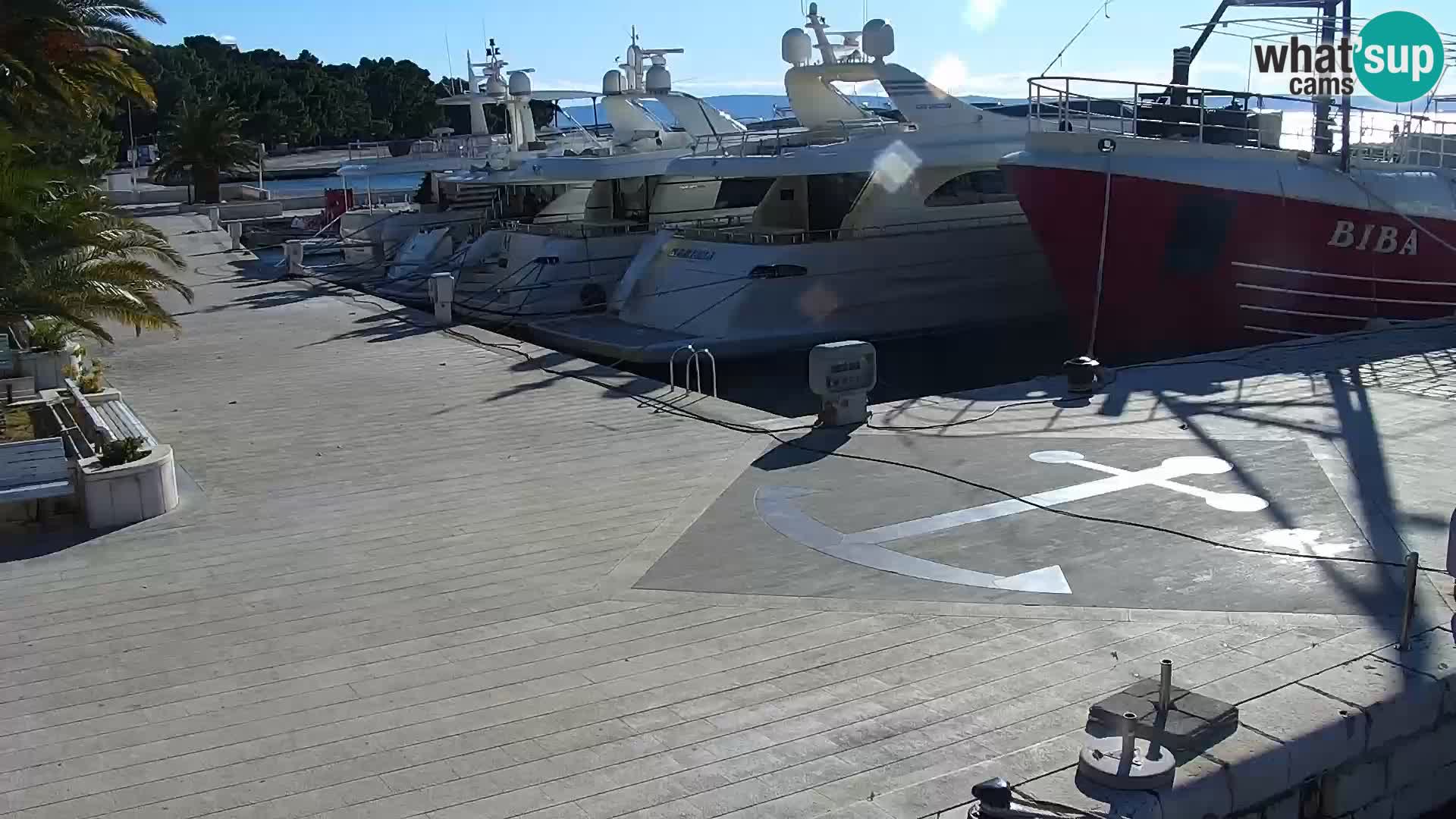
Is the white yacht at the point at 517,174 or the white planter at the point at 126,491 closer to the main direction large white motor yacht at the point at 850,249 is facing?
the white yacht

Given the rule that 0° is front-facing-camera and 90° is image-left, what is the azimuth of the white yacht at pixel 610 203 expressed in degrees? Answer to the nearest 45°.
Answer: approximately 225°

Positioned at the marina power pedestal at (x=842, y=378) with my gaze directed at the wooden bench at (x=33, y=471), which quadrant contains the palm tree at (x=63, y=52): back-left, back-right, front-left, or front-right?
front-right

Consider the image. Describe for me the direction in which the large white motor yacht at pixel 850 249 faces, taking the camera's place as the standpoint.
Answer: facing away from the viewer and to the right of the viewer

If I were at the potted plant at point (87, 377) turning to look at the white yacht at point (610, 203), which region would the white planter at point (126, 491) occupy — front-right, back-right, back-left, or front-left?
back-right

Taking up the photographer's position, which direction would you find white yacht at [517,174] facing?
facing away from the viewer and to the right of the viewer

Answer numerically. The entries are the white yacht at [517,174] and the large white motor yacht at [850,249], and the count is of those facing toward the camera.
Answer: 0
